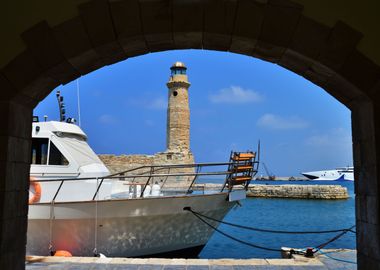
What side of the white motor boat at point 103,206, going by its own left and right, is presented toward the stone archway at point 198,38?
right

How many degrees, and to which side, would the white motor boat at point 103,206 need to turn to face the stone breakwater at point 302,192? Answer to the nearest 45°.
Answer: approximately 45° to its left

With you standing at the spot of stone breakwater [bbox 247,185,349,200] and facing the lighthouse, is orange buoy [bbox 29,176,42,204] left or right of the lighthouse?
left

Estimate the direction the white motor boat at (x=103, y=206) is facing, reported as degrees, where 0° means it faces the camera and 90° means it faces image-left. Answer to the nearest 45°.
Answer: approximately 270°

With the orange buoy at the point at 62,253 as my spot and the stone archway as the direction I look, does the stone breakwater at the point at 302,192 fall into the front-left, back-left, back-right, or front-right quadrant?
back-left

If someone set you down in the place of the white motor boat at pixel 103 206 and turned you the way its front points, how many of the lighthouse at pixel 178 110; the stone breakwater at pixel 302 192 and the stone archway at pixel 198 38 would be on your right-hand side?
1

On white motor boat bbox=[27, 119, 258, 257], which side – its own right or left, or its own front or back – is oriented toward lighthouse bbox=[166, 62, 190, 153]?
left
